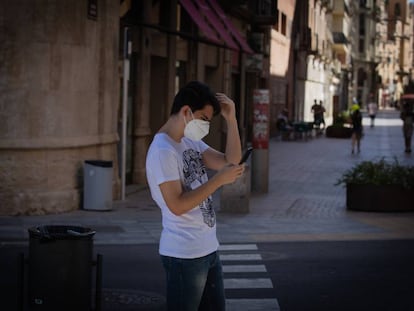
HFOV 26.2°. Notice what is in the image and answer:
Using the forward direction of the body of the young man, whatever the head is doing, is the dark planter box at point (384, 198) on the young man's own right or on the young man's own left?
on the young man's own left

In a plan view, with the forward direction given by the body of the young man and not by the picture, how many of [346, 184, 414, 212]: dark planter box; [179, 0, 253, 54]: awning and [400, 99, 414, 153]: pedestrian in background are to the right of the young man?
0

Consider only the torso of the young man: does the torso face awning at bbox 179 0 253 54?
no

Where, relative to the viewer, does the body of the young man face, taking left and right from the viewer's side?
facing the viewer and to the right of the viewer

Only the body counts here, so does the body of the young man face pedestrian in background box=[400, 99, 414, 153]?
no
